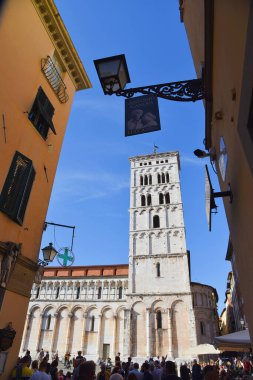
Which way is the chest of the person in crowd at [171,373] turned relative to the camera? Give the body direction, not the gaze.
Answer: away from the camera

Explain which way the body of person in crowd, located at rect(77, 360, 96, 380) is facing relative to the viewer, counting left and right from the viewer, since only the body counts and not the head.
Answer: facing away from the viewer

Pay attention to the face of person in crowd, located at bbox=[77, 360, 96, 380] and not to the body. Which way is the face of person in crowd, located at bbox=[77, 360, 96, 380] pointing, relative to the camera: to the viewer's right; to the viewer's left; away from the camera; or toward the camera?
away from the camera

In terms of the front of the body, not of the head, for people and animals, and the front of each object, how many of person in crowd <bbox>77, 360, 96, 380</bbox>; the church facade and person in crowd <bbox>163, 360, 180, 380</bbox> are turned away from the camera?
2

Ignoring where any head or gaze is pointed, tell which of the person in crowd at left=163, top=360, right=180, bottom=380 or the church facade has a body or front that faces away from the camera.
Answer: the person in crowd

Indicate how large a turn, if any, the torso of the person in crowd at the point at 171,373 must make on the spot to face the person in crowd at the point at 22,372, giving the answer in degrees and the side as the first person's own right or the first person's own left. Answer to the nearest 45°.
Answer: approximately 45° to the first person's own left
